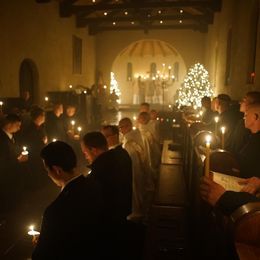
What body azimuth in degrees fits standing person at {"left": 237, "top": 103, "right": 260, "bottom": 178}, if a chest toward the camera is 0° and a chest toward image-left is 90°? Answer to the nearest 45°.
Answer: approximately 90°

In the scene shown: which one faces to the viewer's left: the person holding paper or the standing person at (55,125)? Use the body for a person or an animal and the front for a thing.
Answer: the person holding paper

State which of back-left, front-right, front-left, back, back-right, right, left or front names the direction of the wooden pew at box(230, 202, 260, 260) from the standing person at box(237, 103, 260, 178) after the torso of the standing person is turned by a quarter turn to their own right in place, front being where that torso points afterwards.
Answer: back

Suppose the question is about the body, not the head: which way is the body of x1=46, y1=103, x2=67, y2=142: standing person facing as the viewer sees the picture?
to the viewer's right

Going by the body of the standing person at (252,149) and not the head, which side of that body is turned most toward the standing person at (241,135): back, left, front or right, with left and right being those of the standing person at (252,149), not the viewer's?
right

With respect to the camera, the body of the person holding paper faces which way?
to the viewer's left

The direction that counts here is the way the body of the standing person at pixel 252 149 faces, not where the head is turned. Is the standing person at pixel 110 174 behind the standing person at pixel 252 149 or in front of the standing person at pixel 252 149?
in front
